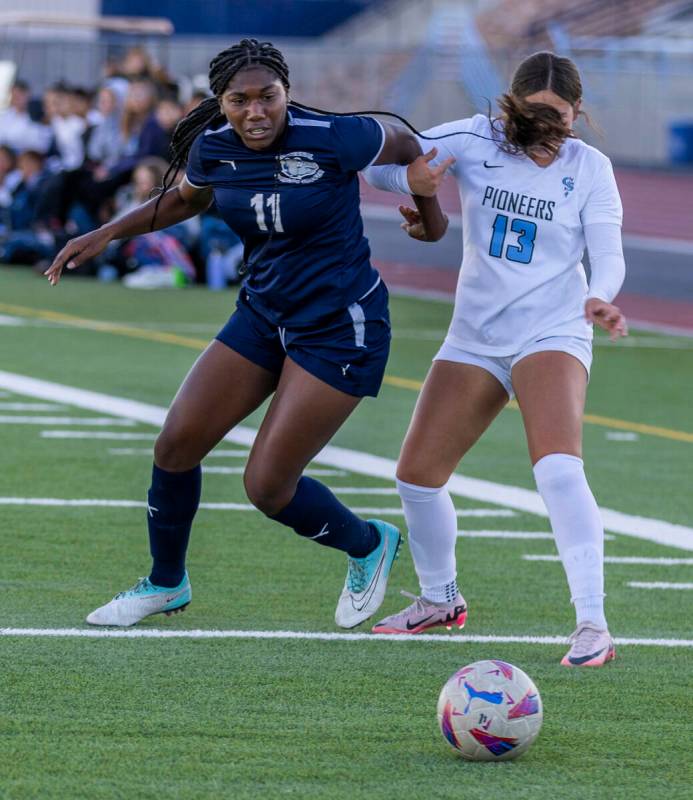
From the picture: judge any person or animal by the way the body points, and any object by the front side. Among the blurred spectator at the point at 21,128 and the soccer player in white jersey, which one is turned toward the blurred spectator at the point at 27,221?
the blurred spectator at the point at 21,128

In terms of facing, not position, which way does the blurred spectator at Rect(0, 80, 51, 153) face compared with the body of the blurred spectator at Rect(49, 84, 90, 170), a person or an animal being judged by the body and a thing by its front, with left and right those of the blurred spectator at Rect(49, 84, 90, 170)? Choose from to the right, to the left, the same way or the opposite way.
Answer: the same way

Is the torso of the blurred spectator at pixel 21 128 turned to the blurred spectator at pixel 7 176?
yes

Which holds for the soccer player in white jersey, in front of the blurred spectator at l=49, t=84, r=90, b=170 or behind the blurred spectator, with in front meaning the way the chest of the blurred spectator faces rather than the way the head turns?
in front

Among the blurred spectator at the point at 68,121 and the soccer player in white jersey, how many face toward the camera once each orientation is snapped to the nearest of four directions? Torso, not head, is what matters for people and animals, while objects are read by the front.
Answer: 2

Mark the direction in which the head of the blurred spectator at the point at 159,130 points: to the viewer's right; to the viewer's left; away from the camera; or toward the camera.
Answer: toward the camera

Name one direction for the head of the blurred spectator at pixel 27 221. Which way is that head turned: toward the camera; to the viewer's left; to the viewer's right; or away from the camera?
toward the camera

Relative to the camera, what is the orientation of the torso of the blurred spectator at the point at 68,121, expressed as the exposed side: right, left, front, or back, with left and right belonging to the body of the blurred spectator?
front

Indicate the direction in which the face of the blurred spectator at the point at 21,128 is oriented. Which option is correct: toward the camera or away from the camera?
toward the camera

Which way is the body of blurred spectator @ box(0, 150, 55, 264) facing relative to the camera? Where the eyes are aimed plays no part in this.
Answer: toward the camera

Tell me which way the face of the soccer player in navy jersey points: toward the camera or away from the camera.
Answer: toward the camera

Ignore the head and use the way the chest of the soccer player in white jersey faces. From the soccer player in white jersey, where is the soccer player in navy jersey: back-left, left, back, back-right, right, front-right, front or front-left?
right

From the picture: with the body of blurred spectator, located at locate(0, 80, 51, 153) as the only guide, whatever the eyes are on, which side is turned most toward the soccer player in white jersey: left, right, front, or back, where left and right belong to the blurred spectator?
front

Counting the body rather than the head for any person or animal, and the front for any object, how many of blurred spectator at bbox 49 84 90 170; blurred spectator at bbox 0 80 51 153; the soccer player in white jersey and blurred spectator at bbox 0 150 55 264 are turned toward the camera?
4

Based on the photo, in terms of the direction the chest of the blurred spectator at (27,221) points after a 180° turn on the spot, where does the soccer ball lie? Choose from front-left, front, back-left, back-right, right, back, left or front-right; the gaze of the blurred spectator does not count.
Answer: back
